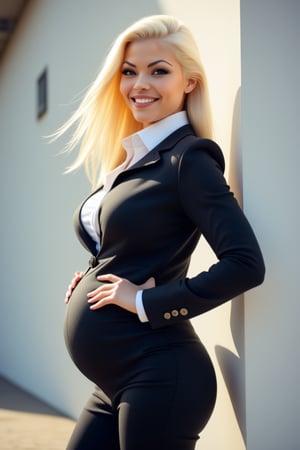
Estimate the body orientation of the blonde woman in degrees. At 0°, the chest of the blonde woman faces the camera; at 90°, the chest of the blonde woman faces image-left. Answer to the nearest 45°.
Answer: approximately 45°
